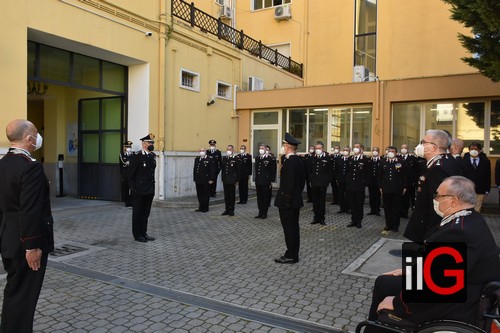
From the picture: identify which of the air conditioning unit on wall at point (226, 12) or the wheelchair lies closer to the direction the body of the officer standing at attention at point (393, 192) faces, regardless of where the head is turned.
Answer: the wheelchair

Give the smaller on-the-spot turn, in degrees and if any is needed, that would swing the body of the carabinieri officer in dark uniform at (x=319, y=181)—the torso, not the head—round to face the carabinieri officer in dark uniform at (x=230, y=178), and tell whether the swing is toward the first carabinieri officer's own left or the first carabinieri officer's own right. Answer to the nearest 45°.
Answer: approximately 90° to the first carabinieri officer's own right

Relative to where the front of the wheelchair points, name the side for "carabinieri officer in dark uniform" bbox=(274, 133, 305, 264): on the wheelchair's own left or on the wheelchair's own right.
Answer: on the wheelchair's own right

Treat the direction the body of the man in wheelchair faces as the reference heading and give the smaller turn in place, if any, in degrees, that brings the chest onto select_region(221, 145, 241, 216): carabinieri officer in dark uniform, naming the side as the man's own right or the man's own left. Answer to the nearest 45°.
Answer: approximately 45° to the man's own right

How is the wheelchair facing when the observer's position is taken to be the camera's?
facing to the left of the viewer

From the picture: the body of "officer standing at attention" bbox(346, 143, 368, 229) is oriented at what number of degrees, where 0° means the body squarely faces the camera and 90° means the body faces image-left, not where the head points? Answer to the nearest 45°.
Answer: approximately 45°

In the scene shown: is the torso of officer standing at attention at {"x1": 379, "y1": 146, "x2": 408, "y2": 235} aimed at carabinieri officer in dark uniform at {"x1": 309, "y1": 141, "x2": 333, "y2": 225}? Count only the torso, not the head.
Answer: no

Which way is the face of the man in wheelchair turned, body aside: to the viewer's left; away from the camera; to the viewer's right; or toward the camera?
to the viewer's left

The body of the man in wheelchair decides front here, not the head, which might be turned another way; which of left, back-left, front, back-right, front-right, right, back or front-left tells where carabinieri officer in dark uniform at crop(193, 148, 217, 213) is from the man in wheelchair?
front-right

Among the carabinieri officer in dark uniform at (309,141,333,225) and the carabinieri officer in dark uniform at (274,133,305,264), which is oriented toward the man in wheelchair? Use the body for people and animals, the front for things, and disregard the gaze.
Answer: the carabinieri officer in dark uniform at (309,141,333,225)

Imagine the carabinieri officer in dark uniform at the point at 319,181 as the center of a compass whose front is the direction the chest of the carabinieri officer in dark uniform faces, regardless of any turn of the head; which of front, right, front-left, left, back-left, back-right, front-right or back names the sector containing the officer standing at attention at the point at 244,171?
back-right

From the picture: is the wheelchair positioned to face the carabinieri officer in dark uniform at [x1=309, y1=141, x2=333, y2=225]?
no

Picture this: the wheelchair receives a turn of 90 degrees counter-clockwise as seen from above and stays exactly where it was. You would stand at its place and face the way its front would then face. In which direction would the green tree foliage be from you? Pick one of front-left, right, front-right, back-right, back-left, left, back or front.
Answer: back

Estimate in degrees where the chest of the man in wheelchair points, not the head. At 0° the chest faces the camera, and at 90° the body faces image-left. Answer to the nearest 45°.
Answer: approximately 90°

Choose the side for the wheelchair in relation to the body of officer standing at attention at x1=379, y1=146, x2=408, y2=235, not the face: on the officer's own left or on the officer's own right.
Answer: on the officer's own left

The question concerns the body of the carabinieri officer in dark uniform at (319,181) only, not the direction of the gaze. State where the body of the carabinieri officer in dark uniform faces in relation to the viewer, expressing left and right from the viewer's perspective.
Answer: facing the viewer

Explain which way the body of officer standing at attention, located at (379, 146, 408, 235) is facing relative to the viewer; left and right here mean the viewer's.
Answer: facing the viewer and to the left of the viewer
